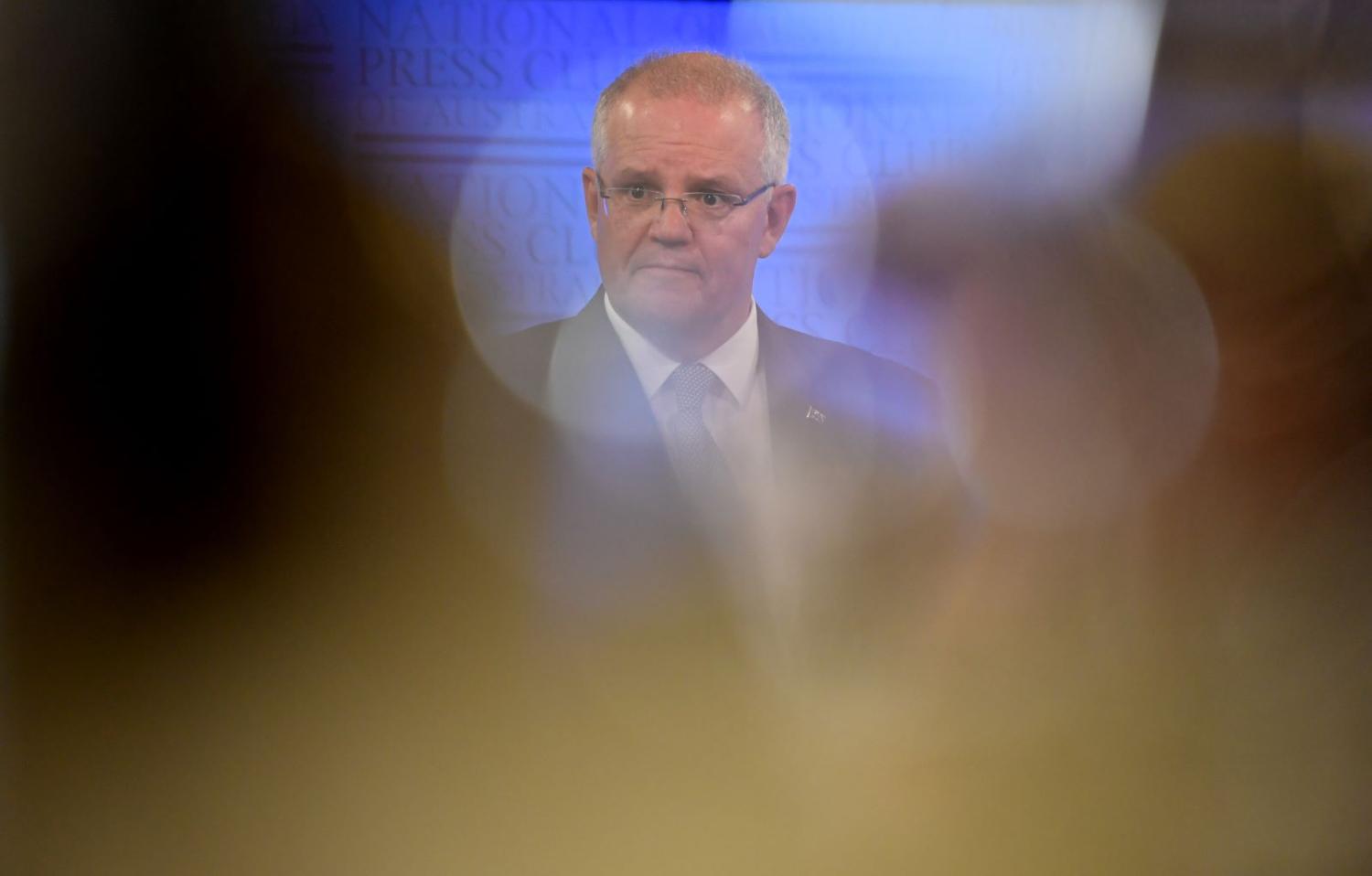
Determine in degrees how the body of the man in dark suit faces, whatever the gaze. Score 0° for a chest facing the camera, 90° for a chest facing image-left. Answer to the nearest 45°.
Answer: approximately 0°
